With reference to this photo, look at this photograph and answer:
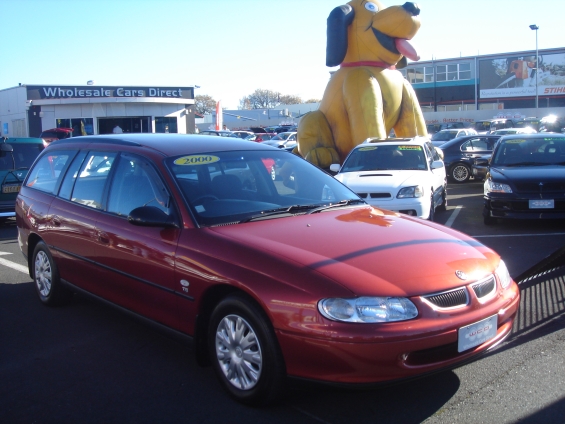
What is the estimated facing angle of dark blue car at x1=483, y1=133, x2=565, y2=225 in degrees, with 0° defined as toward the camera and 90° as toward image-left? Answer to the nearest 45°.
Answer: approximately 0°

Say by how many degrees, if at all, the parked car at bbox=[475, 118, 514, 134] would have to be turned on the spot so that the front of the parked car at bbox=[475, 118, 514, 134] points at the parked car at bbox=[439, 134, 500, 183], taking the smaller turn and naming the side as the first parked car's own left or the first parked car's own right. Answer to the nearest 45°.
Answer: approximately 45° to the first parked car's own left

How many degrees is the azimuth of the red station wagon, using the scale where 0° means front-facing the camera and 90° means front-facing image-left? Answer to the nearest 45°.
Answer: approximately 315°

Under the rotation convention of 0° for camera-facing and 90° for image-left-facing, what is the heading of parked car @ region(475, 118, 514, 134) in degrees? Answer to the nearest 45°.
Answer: approximately 45°

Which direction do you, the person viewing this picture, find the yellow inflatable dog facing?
facing the viewer and to the right of the viewer

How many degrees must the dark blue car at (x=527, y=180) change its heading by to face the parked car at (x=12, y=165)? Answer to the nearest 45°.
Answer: approximately 90° to its right

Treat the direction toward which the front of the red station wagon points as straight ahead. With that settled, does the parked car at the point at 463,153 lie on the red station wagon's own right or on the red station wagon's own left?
on the red station wagon's own left

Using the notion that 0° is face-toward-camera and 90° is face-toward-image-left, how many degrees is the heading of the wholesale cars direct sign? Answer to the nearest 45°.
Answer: approximately 0°
